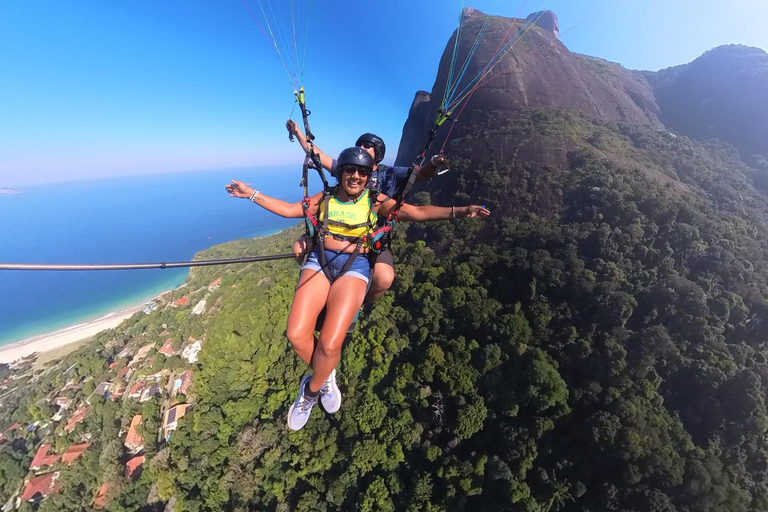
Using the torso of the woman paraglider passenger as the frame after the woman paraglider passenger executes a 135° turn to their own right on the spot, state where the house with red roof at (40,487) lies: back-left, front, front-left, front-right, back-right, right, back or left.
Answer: front

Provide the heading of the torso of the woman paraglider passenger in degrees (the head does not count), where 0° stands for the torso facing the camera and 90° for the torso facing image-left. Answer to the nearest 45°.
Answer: approximately 0°

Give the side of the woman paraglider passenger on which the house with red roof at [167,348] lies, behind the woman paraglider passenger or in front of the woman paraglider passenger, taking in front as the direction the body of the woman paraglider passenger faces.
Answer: behind

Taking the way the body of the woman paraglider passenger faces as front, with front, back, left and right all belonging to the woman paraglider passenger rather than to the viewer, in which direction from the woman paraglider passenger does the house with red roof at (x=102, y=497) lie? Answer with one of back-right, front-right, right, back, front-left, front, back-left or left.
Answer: back-right
